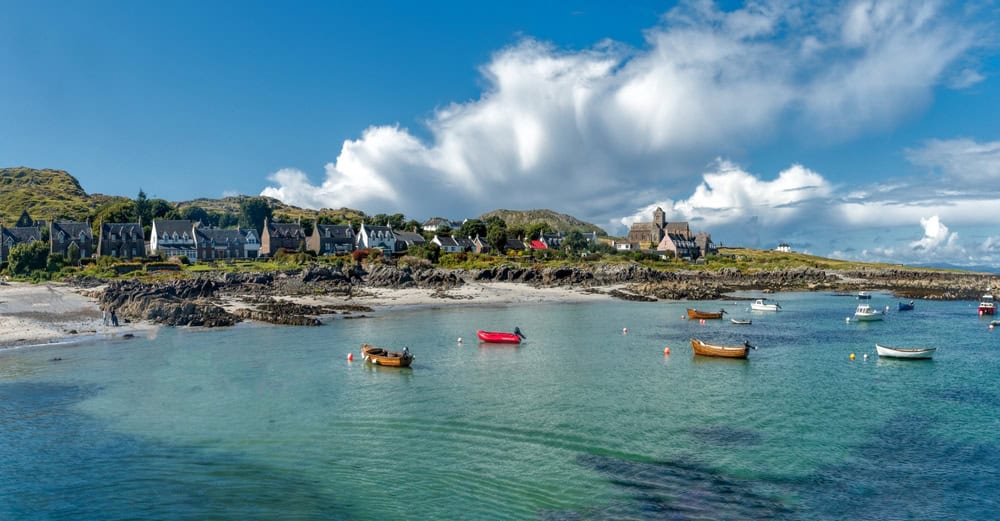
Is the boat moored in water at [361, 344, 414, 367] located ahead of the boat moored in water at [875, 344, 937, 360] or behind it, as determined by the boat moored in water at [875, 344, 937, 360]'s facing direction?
ahead

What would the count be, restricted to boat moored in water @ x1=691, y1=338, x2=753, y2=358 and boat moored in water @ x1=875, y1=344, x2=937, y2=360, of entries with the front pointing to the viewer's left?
2

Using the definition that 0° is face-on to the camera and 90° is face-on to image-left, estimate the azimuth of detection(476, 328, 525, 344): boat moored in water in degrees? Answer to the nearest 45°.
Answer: approximately 90°

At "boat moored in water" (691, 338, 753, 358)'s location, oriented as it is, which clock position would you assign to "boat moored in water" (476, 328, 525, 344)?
"boat moored in water" (476, 328, 525, 344) is roughly at 12 o'clock from "boat moored in water" (691, 338, 753, 358).

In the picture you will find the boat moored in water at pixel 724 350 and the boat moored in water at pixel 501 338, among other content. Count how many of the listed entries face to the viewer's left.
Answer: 2

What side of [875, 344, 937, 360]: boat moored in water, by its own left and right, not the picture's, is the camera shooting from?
left

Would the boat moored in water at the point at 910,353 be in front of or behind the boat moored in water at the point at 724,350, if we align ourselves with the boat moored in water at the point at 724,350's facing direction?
behind

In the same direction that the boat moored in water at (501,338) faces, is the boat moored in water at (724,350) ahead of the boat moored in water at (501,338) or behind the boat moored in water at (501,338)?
behind

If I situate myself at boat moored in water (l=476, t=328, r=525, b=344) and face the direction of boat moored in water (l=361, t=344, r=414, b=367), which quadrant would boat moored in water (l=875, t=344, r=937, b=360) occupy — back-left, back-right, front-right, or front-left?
back-left

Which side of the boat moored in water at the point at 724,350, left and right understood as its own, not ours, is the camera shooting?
left

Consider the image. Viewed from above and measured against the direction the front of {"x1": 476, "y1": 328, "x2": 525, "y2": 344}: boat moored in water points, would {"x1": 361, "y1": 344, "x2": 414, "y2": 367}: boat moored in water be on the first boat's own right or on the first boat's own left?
on the first boat's own left

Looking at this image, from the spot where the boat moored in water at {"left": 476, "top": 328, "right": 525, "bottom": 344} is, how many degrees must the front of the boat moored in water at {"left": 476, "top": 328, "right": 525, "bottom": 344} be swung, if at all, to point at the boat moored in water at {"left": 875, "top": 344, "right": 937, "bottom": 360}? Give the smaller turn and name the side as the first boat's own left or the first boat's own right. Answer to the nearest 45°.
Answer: approximately 180°

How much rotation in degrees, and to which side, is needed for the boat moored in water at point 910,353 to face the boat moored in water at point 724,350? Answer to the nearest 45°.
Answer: approximately 45° to its left

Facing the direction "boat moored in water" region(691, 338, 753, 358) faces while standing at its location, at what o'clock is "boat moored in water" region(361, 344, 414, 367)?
"boat moored in water" region(361, 344, 414, 367) is roughly at 11 o'clock from "boat moored in water" region(691, 338, 753, 358).
